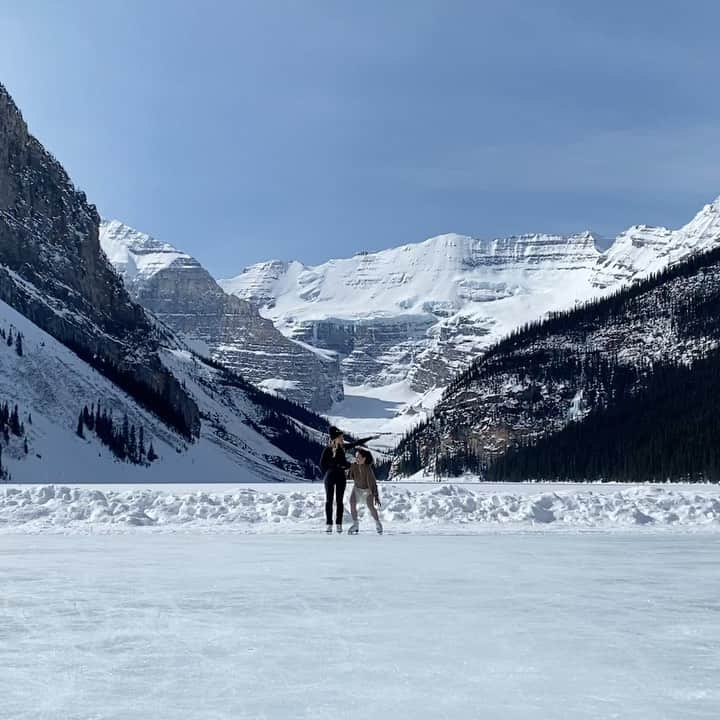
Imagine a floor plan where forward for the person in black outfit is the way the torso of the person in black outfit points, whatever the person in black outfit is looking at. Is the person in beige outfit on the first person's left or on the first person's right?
on the first person's left

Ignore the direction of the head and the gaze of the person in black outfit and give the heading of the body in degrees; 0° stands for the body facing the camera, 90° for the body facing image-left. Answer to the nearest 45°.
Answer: approximately 0°
